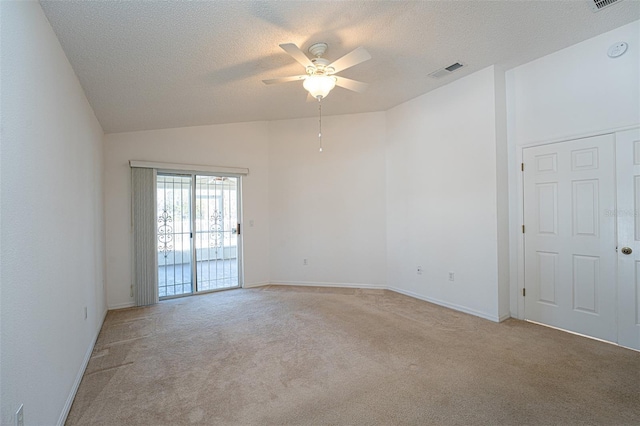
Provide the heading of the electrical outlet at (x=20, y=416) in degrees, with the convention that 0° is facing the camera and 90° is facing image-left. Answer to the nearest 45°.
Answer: approximately 315°

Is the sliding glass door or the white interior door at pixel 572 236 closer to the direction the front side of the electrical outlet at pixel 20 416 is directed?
the white interior door

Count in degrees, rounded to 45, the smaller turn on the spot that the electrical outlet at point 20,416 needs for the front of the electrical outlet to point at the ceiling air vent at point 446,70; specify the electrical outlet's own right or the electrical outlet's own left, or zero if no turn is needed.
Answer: approximately 45° to the electrical outlet's own left

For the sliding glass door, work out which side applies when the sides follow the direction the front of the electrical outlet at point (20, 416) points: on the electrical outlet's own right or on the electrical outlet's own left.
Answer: on the electrical outlet's own left

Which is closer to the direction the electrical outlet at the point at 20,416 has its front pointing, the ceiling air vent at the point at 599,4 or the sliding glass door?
the ceiling air vent

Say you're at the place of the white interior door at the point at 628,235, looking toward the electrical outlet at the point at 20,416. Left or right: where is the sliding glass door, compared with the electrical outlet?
right

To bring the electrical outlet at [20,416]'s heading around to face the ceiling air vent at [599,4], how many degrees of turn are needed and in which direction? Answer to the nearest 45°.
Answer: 0° — it already faces it

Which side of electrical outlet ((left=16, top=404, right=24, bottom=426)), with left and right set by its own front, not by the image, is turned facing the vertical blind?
left

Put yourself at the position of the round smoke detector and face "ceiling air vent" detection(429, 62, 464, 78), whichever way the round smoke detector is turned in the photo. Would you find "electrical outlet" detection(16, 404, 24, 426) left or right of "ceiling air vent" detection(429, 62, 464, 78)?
left
